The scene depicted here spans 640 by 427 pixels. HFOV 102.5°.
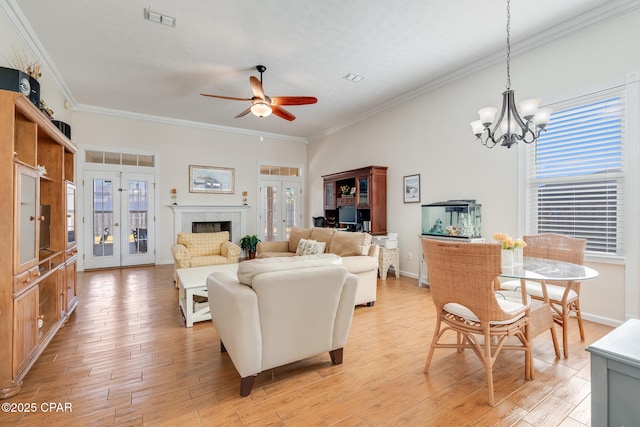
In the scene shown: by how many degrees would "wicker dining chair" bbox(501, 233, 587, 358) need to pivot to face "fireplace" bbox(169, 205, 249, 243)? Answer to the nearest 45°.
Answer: approximately 45° to its right

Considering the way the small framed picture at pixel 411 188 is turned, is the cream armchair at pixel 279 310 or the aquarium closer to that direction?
the cream armchair

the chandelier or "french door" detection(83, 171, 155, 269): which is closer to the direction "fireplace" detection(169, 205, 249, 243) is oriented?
the chandelier

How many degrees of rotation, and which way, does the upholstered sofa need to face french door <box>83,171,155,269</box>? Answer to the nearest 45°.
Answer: approximately 90° to its right

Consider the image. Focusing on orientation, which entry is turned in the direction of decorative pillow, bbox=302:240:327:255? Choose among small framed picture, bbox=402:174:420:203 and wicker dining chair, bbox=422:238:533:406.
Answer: the small framed picture

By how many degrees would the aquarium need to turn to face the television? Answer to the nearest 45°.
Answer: approximately 90° to its right

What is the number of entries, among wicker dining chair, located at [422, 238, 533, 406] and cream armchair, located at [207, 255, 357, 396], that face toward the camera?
0

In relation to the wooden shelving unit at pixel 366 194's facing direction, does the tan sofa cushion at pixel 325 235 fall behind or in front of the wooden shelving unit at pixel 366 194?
in front

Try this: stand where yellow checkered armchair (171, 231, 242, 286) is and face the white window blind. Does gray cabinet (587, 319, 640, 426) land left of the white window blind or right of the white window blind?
right

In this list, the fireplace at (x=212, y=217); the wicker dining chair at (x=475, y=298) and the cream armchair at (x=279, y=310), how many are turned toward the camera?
1

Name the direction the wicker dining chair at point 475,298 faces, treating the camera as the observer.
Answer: facing away from the viewer and to the right of the viewer

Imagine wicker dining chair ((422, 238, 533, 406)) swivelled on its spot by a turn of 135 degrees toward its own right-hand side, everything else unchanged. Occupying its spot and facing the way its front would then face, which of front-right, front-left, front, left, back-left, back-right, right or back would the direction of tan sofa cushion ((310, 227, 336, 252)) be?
back-right
